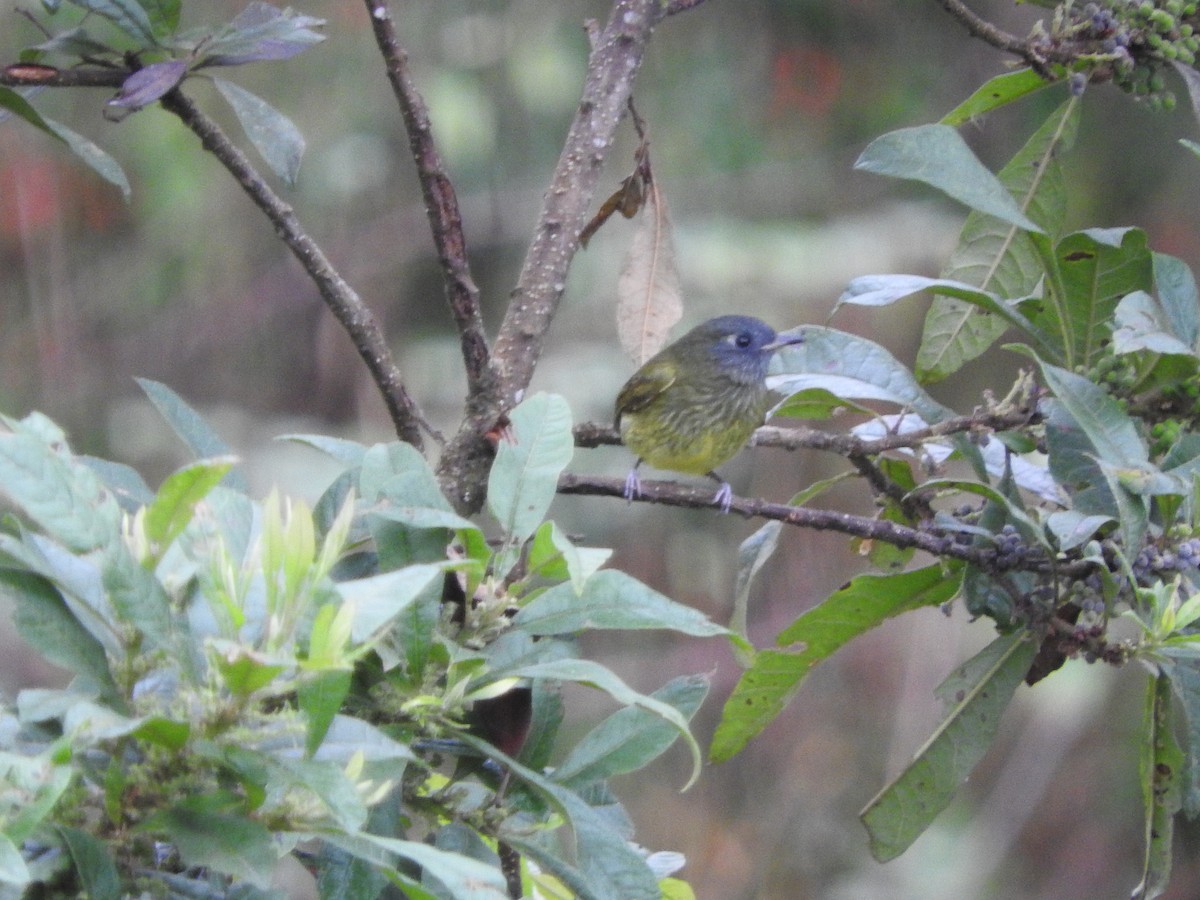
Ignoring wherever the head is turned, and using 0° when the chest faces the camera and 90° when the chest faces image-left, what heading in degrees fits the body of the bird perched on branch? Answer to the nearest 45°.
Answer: approximately 315°

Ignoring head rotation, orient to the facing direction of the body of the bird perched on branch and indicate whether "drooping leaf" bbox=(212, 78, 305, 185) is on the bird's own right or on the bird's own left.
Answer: on the bird's own right
